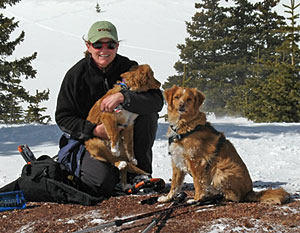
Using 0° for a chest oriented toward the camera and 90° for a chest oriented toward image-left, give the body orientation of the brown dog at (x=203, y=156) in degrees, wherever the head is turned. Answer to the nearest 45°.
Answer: approximately 45°

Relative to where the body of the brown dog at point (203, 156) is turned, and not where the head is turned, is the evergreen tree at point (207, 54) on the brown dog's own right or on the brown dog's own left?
on the brown dog's own right

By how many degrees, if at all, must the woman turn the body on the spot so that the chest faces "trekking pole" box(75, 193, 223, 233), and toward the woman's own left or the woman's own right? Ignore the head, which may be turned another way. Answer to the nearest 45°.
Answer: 0° — they already face it

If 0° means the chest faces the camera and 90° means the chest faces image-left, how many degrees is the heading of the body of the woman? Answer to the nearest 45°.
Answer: approximately 0°

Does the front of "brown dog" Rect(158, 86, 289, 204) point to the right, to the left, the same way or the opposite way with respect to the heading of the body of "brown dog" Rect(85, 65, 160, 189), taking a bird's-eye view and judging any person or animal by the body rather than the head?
to the right

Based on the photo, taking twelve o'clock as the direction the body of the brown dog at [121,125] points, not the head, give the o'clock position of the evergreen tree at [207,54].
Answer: The evergreen tree is roughly at 8 o'clock from the brown dog.

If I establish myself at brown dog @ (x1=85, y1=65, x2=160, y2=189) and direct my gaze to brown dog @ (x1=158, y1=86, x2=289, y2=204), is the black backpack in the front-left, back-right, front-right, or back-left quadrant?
back-right
